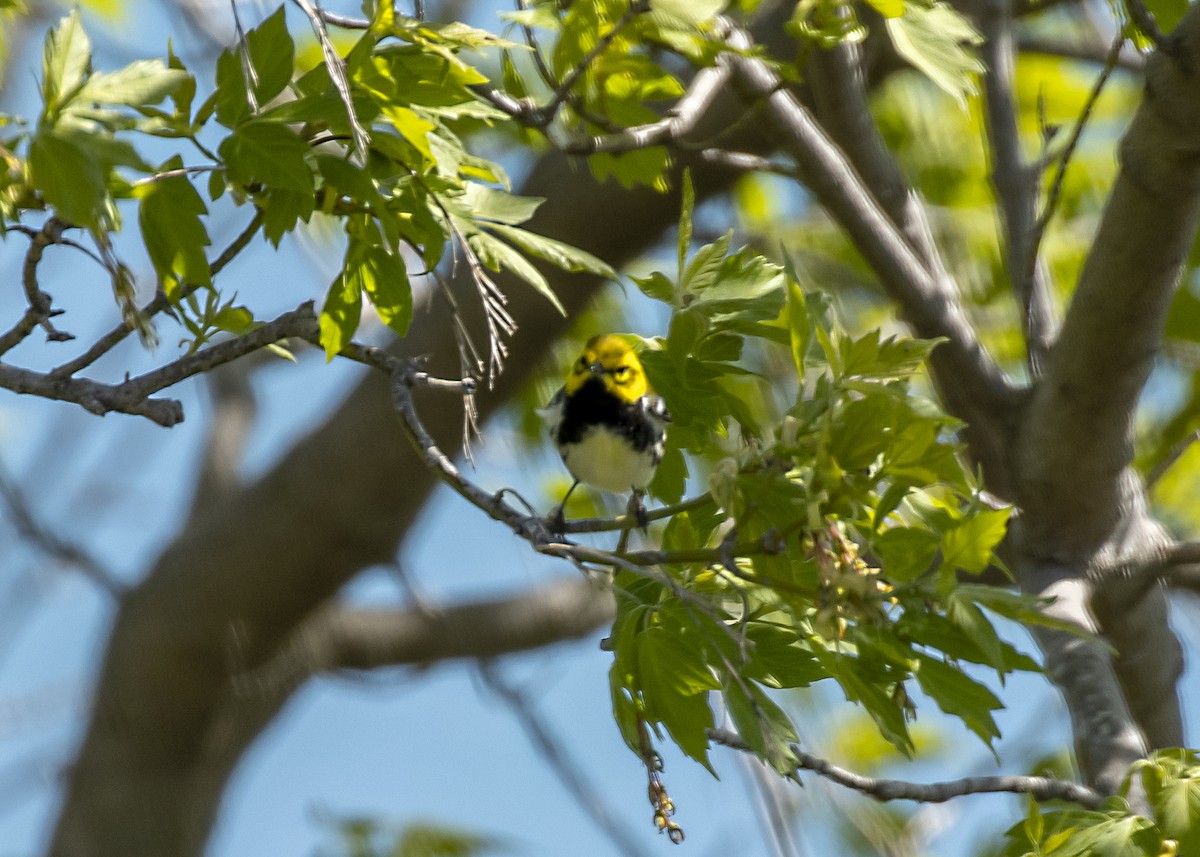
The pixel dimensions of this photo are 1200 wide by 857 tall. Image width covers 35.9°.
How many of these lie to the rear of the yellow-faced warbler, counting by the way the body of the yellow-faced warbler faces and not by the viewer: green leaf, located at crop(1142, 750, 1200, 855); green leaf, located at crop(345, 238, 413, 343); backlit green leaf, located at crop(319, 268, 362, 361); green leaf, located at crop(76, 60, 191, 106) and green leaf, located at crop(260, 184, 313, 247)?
0

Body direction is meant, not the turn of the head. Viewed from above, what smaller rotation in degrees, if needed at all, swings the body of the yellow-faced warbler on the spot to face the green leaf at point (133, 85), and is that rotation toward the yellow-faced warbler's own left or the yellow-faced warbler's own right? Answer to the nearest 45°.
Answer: approximately 45° to the yellow-faced warbler's own right

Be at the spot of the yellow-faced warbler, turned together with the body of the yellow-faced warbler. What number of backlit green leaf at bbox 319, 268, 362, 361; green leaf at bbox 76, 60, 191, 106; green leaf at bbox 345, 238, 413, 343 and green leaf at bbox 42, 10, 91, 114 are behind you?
0

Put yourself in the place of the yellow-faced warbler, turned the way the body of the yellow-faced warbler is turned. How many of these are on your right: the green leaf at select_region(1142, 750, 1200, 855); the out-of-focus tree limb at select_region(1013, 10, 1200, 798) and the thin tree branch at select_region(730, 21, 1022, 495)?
0

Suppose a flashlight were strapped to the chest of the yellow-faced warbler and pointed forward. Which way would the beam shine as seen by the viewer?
toward the camera

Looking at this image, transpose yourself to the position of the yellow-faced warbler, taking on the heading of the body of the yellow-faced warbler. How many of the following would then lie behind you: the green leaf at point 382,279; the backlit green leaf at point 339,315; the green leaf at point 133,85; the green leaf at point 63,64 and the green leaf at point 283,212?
0

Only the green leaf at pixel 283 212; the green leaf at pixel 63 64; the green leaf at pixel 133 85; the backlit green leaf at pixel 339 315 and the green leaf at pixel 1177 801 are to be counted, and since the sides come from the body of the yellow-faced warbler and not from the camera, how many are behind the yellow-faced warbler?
0

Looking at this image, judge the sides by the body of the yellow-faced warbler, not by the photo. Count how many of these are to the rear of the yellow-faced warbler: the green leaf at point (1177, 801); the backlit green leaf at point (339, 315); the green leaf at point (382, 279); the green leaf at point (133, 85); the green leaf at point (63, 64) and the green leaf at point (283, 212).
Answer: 0

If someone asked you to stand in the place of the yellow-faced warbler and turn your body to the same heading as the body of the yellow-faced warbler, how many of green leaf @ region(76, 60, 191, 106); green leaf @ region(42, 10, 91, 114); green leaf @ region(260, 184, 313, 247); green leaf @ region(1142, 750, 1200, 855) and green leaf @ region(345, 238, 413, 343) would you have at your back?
0
